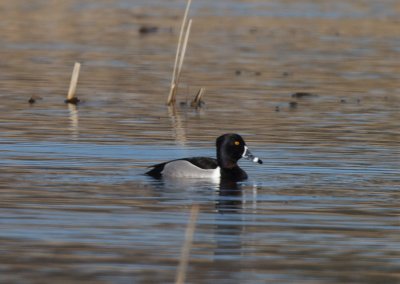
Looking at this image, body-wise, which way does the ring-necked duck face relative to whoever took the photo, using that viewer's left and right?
facing to the right of the viewer

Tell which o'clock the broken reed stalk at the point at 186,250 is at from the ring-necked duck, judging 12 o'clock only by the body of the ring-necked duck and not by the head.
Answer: The broken reed stalk is roughly at 3 o'clock from the ring-necked duck.
